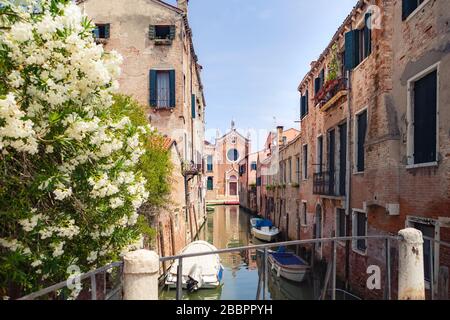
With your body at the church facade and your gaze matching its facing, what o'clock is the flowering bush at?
The flowering bush is roughly at 12 o'clock from the church facade.

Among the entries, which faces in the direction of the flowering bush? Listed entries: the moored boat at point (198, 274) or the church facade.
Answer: the church facade

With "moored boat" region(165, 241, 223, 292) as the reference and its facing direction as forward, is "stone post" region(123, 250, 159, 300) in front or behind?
behind

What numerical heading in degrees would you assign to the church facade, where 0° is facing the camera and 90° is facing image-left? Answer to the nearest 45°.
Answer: approximately 0°

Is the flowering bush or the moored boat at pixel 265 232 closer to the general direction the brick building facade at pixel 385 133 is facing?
the flowering bush

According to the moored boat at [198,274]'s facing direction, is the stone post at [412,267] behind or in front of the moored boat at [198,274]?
behind

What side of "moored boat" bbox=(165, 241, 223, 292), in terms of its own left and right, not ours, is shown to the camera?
back

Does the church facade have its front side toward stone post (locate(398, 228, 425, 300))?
yes
